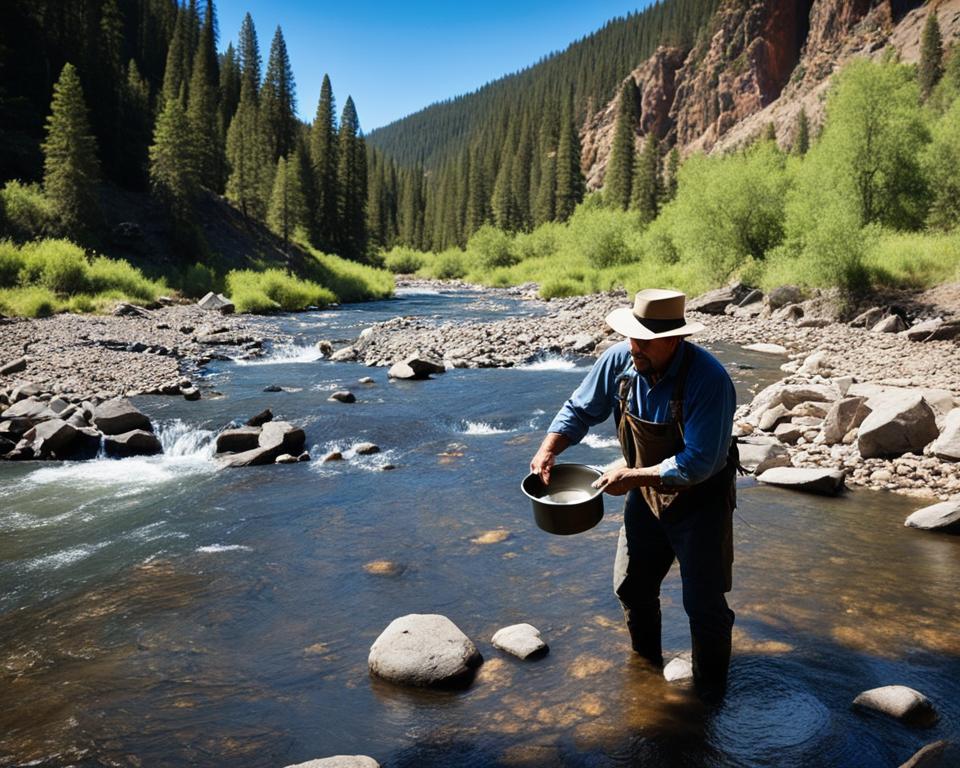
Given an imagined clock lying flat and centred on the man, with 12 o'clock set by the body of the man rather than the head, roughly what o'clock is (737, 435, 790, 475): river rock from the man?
The river rock is roughly at 5 o'clock from the man.

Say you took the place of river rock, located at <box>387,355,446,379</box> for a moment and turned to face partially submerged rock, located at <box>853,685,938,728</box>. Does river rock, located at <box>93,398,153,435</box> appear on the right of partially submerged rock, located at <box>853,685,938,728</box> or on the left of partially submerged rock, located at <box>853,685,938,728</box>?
right

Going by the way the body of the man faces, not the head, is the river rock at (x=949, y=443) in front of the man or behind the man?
behind

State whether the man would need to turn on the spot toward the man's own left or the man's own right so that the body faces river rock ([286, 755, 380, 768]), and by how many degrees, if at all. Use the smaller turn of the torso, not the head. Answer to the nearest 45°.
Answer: approximately 45° to the man's own right

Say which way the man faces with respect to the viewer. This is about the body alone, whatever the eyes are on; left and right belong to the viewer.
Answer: facing the viewer and to the left of the viewer

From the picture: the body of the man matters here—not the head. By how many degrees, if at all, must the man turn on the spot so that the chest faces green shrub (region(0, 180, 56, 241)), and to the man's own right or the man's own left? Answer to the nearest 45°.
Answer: approximately 90° to the man's own right

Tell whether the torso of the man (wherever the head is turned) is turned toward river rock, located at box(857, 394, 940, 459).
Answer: no

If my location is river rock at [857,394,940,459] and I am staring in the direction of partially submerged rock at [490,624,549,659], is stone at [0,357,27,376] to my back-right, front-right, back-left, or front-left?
front-right

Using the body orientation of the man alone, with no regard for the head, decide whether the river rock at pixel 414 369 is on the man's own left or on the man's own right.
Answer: on the man's own right

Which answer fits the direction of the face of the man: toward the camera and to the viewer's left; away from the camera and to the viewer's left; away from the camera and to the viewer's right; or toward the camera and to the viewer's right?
toward the camera and to the viewer's left

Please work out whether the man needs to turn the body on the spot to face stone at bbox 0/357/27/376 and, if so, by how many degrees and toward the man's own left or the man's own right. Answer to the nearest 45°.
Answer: approximately 90° to the man's own right

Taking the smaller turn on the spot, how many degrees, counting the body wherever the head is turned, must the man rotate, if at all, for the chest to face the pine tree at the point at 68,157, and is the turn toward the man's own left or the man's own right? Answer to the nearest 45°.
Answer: approximately 90° to the man's own right

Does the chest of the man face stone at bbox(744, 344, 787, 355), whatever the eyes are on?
no

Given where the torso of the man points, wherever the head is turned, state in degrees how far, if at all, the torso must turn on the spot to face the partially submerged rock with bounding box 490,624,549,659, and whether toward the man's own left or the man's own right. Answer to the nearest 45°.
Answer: approximately 90° to the man's own right

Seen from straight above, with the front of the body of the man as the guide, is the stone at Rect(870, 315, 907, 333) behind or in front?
behind

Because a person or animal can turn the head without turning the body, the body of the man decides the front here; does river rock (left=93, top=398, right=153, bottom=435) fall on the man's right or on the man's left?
on the man's right

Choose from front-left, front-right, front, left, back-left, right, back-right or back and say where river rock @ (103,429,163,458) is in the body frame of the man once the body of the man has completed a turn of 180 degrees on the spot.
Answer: left
